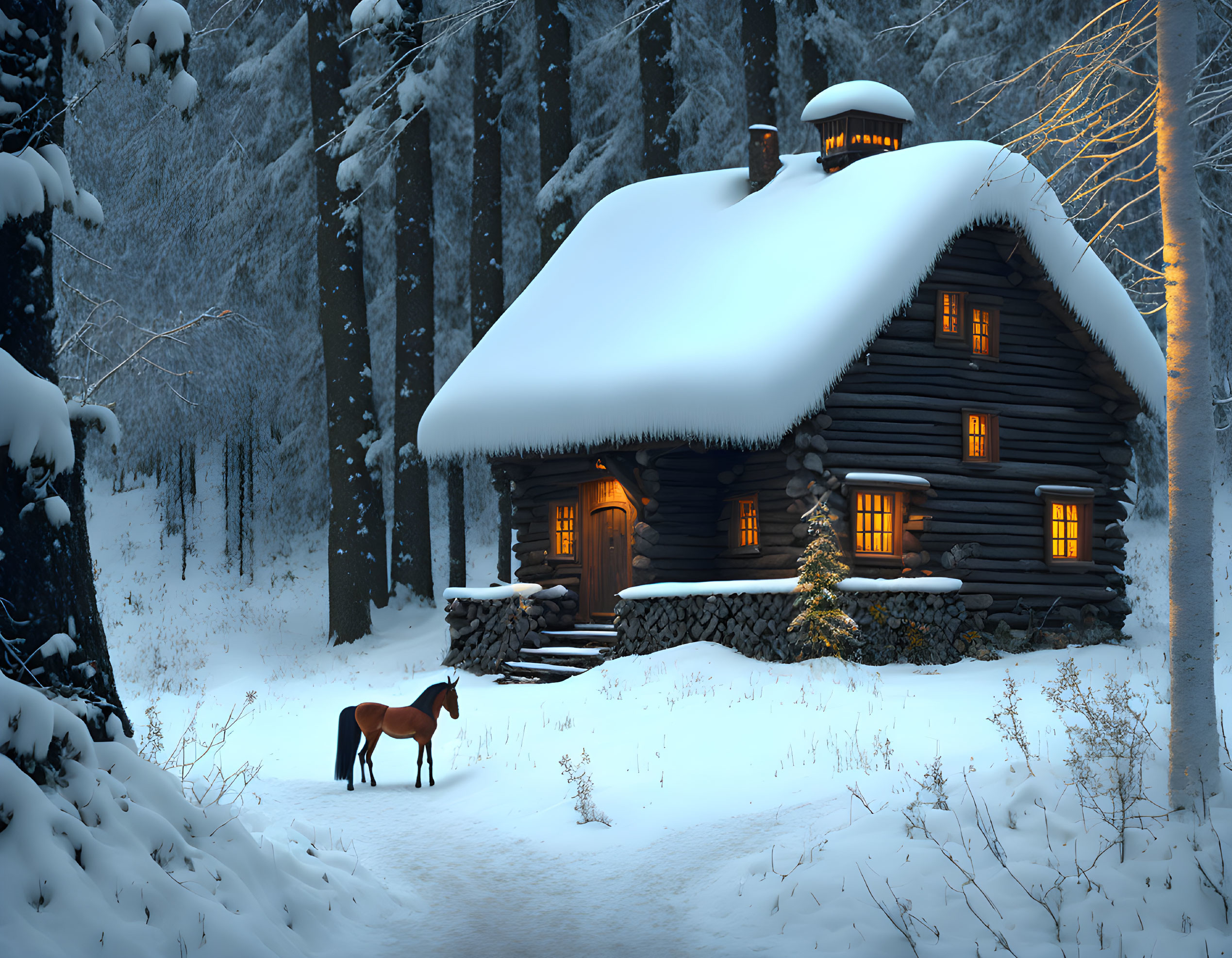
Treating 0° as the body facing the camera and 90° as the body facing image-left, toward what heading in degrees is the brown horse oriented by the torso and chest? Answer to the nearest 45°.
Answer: approximately 270°

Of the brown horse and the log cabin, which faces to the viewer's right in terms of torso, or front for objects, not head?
the brown horse

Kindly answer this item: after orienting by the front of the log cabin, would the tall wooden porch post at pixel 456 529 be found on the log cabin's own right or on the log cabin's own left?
on the log cabin's own right

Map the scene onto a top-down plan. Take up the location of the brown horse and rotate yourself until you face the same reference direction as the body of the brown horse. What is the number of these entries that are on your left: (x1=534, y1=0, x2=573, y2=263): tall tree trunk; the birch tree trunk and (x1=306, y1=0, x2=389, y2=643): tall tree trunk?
2

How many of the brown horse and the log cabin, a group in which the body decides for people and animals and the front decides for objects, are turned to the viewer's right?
1

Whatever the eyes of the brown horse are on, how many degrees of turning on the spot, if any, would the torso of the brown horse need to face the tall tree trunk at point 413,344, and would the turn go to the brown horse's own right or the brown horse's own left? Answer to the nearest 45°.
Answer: approximately 90° to the brown horse's own left

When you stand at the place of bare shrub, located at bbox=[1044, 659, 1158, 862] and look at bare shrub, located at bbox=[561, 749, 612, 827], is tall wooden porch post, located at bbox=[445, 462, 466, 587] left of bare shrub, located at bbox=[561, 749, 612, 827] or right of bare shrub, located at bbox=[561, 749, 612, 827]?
right

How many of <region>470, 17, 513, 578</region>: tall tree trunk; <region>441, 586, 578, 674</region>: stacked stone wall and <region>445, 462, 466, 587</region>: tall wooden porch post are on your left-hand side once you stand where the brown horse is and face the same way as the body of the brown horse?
3

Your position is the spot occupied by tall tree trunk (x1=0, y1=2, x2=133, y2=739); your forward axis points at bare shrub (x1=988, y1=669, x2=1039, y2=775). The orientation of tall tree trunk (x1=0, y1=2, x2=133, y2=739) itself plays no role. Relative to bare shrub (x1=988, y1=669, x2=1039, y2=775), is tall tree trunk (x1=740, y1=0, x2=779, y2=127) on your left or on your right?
left

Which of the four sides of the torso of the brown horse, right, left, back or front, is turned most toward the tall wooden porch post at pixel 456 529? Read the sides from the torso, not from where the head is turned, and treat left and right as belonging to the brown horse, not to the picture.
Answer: left

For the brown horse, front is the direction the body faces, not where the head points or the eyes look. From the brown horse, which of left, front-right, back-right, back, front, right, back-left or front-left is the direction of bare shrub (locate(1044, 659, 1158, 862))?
front-right

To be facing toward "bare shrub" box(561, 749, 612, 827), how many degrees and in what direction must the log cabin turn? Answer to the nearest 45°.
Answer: approximately 45° to its left

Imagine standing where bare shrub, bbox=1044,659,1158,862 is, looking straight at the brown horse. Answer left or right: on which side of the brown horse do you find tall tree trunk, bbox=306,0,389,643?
right
